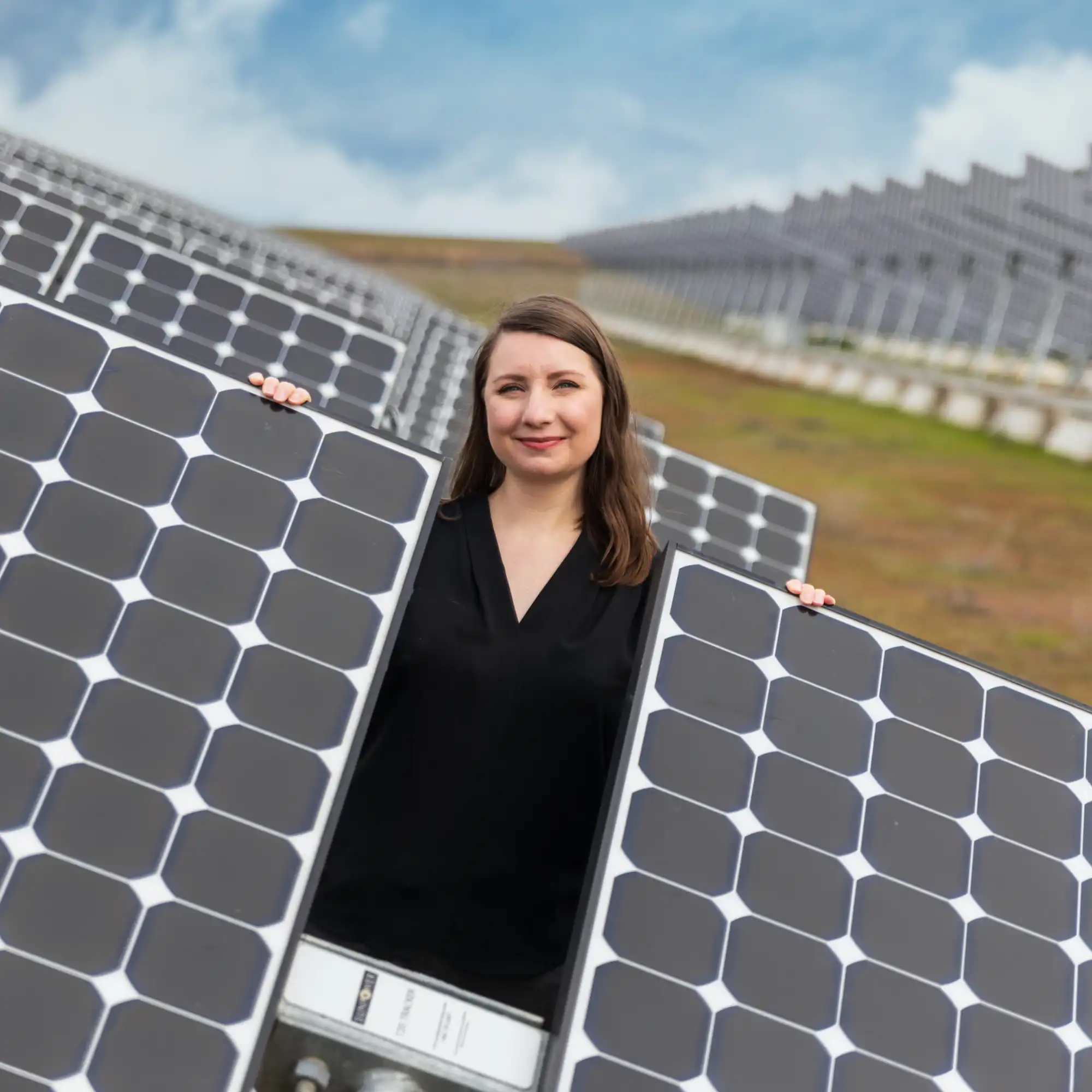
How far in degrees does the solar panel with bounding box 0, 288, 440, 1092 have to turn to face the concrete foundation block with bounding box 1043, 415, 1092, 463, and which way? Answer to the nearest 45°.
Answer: approximately 135° to its left

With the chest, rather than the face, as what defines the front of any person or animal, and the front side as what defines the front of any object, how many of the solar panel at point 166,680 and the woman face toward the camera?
2

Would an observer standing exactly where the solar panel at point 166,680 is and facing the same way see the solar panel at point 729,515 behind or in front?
behind

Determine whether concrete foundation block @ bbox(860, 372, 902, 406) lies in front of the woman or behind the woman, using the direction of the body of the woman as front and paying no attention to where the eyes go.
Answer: behind

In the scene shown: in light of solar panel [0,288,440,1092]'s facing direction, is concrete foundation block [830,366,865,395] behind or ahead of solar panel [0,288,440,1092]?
behind

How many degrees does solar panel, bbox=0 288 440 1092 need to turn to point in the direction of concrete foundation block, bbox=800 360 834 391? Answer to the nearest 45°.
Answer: approximately 135° to its left

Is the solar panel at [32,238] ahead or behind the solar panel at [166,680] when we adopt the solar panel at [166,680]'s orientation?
behind

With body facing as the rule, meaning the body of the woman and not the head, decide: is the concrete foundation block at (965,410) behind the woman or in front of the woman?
behind

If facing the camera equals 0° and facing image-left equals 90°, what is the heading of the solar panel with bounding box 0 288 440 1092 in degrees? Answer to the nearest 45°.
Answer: approximately 0°

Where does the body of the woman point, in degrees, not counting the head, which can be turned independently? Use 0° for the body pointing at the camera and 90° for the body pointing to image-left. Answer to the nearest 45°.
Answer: approximately 0°

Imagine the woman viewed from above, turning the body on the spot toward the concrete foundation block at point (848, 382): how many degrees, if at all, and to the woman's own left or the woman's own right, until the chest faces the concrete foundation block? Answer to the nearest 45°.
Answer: approximately 180°

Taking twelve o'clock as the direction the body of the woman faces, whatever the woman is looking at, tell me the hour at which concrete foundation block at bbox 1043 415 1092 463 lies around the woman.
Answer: The concrete foundation block is roughly at 7 o'clock from the woman.
